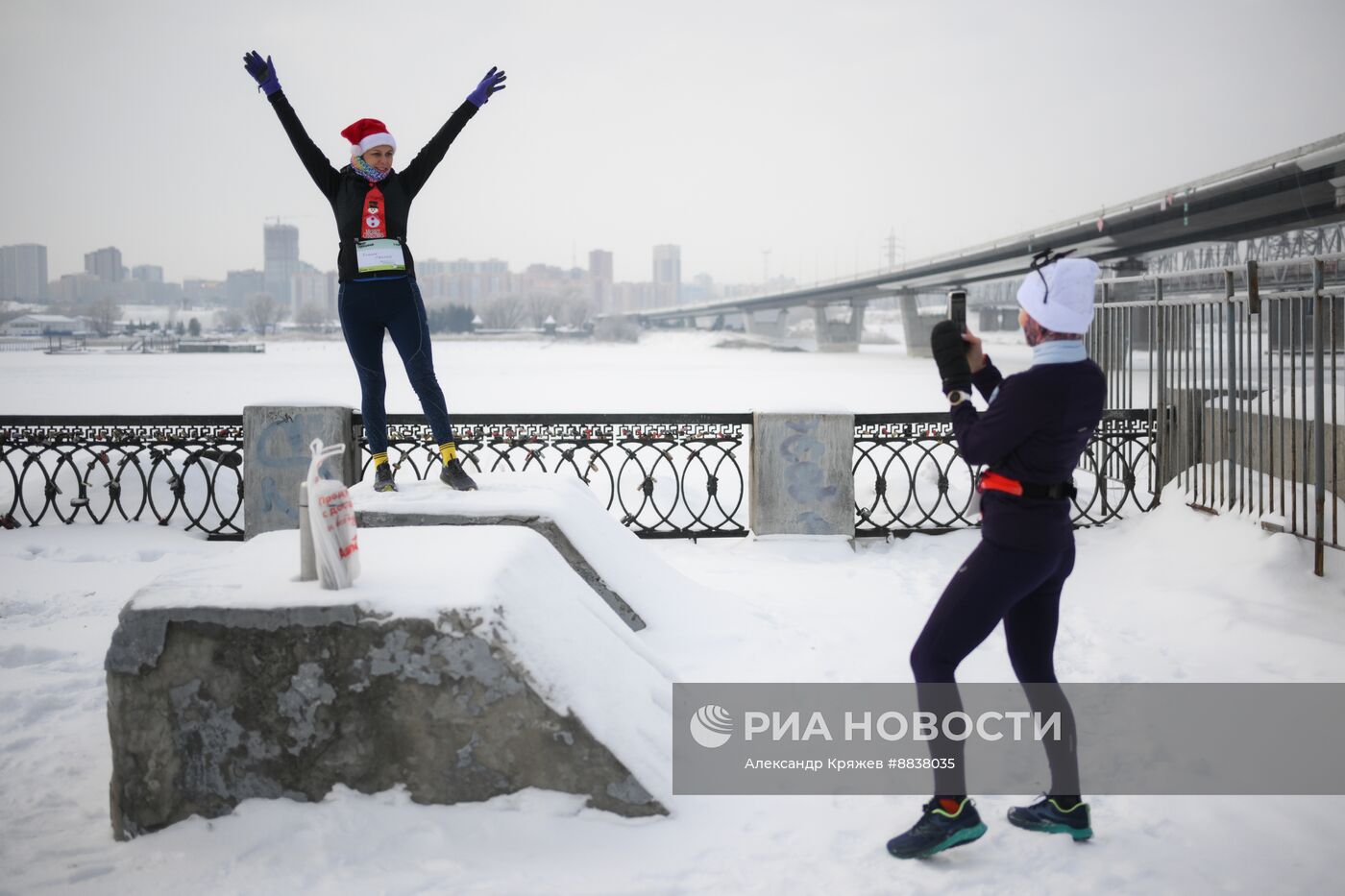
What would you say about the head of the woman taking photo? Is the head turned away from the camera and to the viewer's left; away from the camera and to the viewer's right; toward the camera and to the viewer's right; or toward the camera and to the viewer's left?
away from the camera and to the viewer's left

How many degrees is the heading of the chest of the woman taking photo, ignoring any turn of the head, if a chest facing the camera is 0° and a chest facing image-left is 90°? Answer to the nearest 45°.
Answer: approximately 90°

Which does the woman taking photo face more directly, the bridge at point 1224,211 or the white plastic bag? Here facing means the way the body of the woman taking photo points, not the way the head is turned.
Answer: the white plastic bag

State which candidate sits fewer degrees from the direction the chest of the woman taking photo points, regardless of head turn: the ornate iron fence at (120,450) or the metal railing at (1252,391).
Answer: the ornate iron fence

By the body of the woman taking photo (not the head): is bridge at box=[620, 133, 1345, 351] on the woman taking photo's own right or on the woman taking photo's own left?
on the woman taking photo's own right

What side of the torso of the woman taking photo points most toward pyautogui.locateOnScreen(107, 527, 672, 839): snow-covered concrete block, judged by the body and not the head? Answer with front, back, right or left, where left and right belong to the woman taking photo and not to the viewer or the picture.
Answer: front

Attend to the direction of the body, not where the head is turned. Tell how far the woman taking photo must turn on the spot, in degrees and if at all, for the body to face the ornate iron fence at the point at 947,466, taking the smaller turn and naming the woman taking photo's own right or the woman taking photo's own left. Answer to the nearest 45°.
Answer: approximately 90° to the woman taking photo's own right

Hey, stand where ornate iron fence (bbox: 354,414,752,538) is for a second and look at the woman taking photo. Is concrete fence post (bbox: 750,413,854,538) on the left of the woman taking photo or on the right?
left
